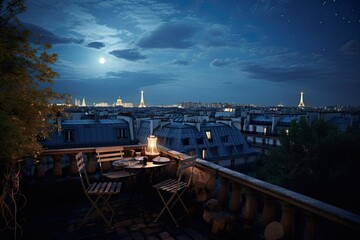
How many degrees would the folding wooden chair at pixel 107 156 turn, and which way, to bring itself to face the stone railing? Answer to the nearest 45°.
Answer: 0° — it already faces it

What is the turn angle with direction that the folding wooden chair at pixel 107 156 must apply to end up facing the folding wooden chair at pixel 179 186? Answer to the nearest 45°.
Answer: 0° — it already faces it

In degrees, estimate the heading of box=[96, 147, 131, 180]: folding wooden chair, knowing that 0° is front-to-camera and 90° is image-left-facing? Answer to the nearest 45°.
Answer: approximately 315°
